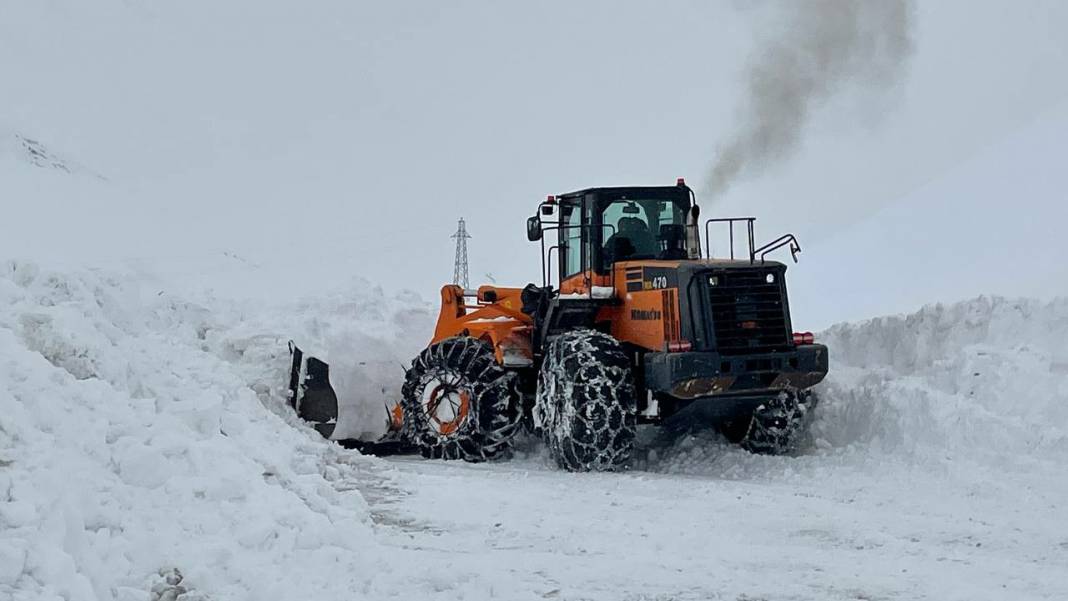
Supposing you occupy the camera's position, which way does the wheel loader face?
facing away from the viewer and to the left of the viewer
